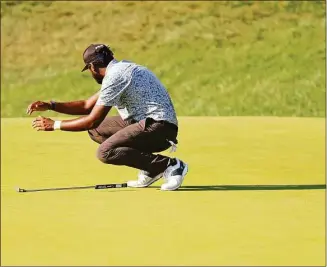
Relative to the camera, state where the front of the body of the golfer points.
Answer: to the viewer's left
